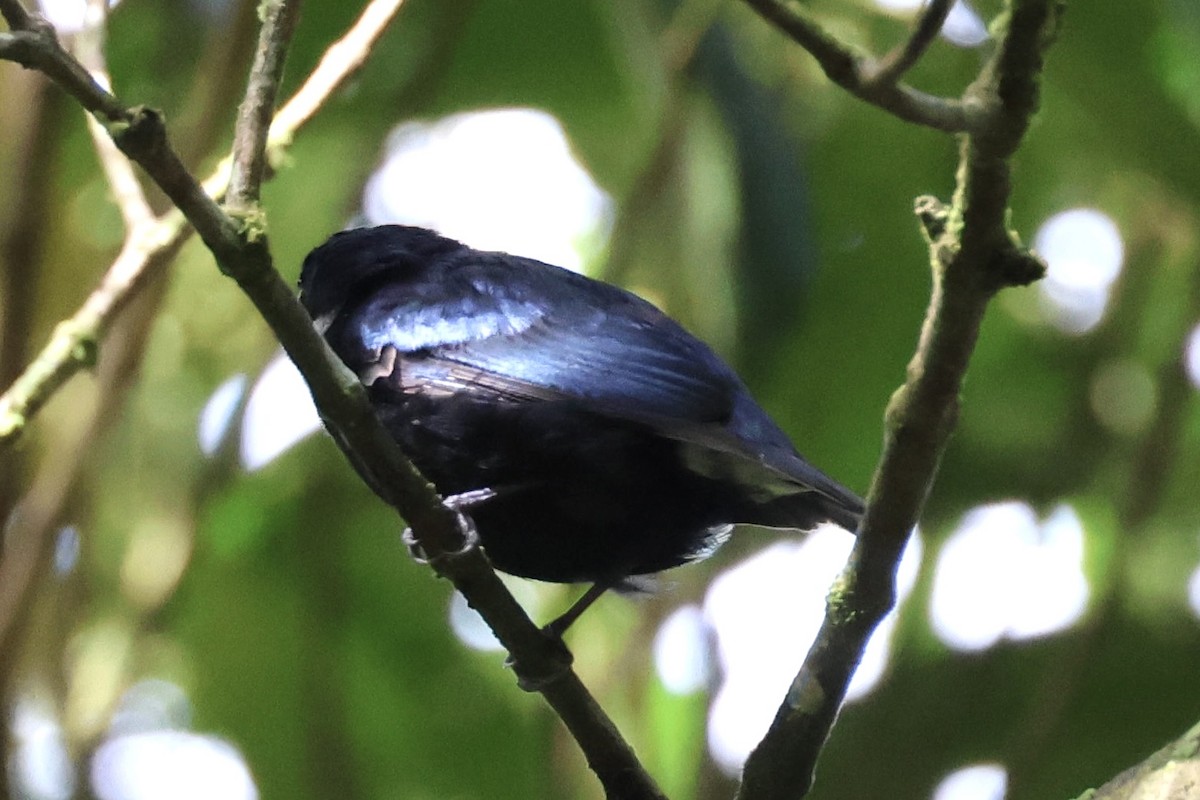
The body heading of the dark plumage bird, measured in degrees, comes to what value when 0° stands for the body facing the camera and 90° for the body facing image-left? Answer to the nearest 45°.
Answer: approximately 90°
